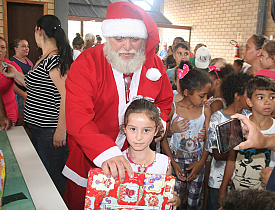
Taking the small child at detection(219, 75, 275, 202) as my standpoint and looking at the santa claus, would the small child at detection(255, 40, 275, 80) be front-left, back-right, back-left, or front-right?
back-right

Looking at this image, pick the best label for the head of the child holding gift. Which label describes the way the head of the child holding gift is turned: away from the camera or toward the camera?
toward the camera

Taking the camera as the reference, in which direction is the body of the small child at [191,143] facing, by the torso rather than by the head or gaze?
toward the camera

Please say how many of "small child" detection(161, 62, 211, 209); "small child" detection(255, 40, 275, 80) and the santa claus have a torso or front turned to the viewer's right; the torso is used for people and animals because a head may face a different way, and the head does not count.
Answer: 0

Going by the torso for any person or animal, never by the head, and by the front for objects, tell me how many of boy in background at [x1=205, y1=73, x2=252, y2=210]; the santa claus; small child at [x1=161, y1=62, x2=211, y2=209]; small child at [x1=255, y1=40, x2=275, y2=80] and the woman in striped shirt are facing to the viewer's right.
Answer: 1
